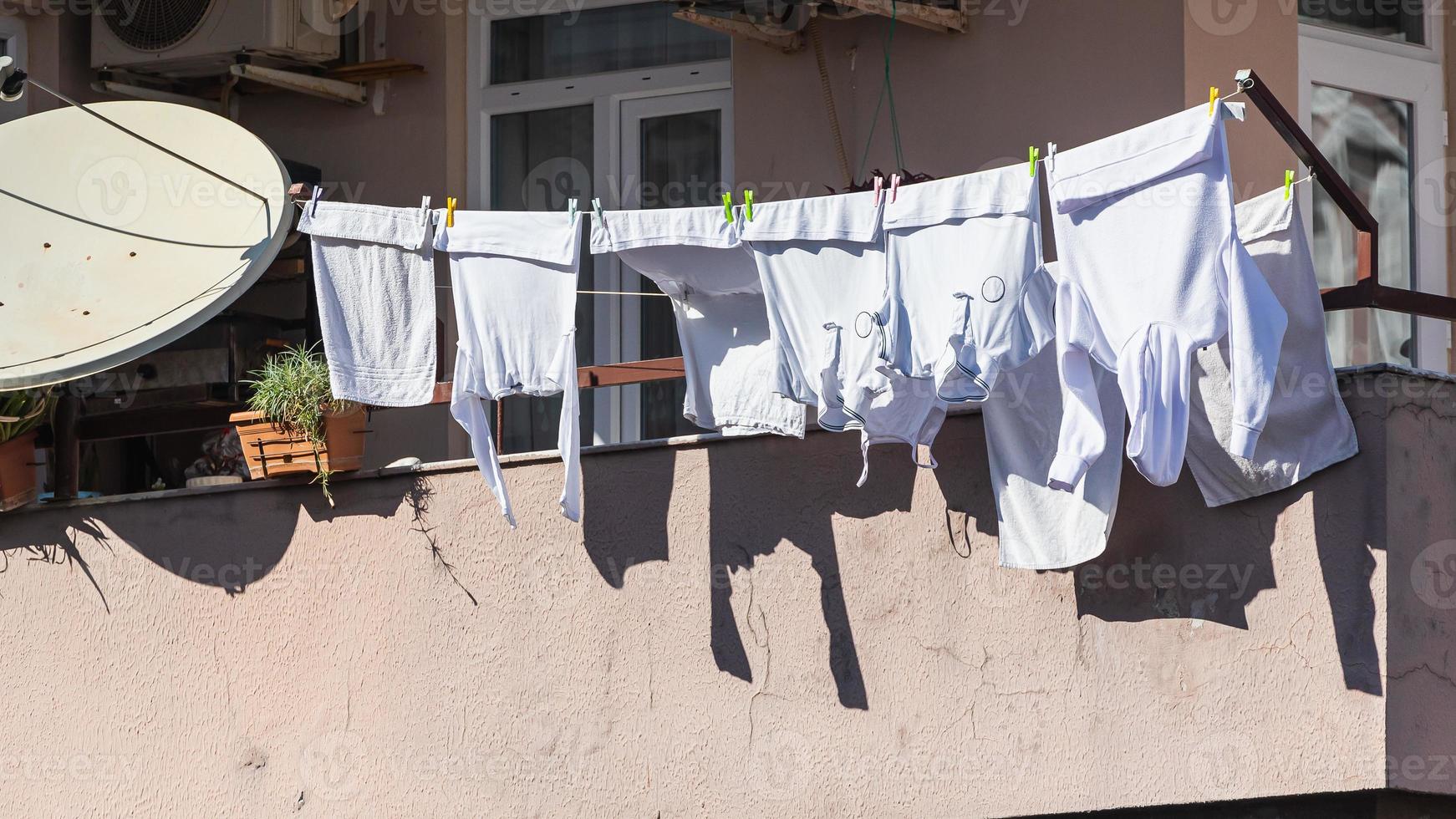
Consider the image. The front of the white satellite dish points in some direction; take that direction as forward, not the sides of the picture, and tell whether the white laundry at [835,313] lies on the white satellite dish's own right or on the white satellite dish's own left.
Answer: on the white satellite dish's own left

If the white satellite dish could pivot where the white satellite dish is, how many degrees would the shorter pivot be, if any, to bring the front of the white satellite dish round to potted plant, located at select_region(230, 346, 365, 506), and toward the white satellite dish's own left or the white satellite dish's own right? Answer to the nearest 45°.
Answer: approximately 90° to the white satellite dish's own left

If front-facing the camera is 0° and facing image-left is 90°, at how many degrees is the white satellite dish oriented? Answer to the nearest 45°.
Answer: approximately 45°

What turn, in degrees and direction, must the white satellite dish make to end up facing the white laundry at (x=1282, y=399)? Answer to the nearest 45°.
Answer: approximately 90° to its left

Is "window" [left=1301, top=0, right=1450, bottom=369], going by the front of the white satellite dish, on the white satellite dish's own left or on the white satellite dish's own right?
on the white satellite dish's own left

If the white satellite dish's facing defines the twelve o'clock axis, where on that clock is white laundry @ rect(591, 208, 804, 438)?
The white laundry is roughly at 9 o'clock from the white satellite dish.

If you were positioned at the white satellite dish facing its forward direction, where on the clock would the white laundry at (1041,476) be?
The white laundry is roughly at 9 o'clock from the white satellite dish.
